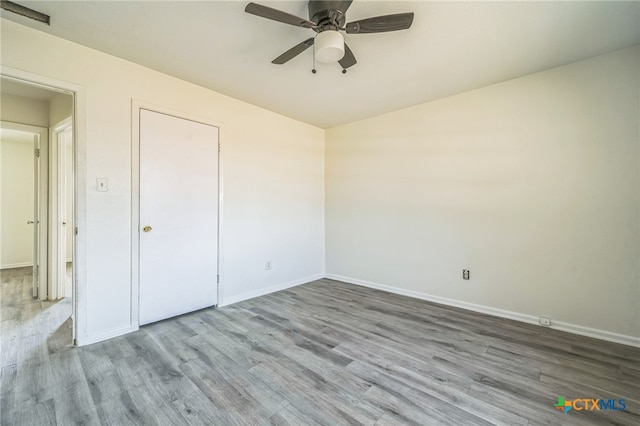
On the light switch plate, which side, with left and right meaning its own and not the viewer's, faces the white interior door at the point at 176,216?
left

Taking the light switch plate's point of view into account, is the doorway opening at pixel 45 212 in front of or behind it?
behind

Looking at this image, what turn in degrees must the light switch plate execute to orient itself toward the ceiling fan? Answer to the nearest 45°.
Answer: approximately 45° to its left

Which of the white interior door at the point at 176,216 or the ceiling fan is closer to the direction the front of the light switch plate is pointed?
the ceiling fan
